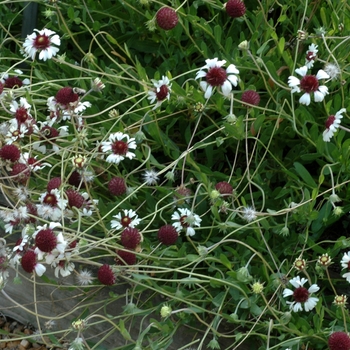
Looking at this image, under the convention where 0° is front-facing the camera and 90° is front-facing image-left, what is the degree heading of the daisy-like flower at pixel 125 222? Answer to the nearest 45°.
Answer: approximately 0°

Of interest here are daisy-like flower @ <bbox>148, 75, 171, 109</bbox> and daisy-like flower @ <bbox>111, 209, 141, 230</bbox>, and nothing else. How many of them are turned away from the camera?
0

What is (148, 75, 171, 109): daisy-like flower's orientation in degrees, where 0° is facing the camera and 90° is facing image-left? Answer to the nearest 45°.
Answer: approximately 315°
